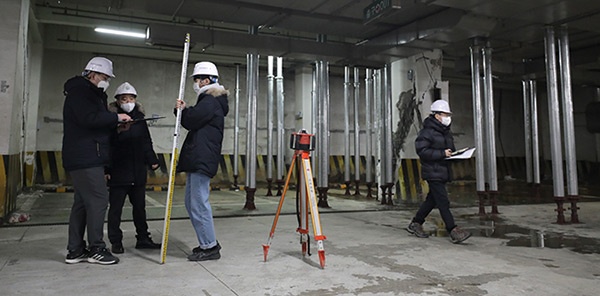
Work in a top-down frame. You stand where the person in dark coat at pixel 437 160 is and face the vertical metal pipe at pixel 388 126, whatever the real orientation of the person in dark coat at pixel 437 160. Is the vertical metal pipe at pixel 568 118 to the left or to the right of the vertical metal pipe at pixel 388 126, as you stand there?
right

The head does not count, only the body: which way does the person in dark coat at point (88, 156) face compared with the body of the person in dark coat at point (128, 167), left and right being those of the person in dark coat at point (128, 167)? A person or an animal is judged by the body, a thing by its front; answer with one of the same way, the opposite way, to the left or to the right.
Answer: to the left

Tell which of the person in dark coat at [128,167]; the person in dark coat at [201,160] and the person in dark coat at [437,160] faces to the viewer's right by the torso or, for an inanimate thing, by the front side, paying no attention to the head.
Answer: the person in dark coat at [437,160]

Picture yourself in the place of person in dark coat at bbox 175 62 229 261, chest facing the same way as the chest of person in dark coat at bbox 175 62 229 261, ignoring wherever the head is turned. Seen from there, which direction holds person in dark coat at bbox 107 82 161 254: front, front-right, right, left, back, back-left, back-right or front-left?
front-right

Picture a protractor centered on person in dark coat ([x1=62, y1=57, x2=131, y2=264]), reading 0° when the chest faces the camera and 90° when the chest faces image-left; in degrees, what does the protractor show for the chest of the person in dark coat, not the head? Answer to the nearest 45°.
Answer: approximately 270°

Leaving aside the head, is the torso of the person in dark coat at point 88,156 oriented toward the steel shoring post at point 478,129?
yes

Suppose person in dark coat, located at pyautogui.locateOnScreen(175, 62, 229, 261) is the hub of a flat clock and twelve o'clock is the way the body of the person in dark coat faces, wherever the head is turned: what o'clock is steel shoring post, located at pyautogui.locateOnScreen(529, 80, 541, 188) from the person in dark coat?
The steel shoring post is roughly at 5 o'clock from the person in dark coat.

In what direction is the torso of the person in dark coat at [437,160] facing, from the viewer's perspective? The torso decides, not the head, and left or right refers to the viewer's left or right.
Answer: facing to the right of the viewer

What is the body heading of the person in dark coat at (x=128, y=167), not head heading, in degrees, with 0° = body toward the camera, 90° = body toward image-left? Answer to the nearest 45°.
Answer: approximately 0°

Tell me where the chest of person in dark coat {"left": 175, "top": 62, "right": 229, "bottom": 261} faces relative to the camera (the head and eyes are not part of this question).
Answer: to the viewer's left

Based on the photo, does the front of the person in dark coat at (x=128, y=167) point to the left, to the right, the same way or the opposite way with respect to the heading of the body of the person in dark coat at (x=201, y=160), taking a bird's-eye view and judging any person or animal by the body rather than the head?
to the left
